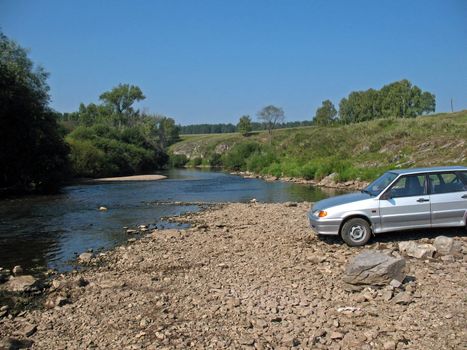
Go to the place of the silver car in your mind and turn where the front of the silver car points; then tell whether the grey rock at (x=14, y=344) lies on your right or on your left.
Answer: on your left

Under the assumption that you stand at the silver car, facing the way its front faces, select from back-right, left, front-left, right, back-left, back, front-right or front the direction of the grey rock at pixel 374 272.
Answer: left

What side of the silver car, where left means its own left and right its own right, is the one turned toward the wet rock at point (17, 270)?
front

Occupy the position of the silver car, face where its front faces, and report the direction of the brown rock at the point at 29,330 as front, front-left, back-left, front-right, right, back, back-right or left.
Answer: front-left

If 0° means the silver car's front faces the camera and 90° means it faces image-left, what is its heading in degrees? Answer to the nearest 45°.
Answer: approximately 90°

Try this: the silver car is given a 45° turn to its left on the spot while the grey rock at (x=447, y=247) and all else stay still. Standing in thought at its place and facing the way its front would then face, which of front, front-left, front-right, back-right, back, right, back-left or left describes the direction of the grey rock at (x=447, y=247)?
left

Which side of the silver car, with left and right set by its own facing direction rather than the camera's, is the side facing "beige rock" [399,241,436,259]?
left

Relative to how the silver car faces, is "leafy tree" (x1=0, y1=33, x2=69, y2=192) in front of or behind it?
in front

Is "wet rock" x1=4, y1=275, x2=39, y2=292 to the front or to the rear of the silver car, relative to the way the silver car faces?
to the front
